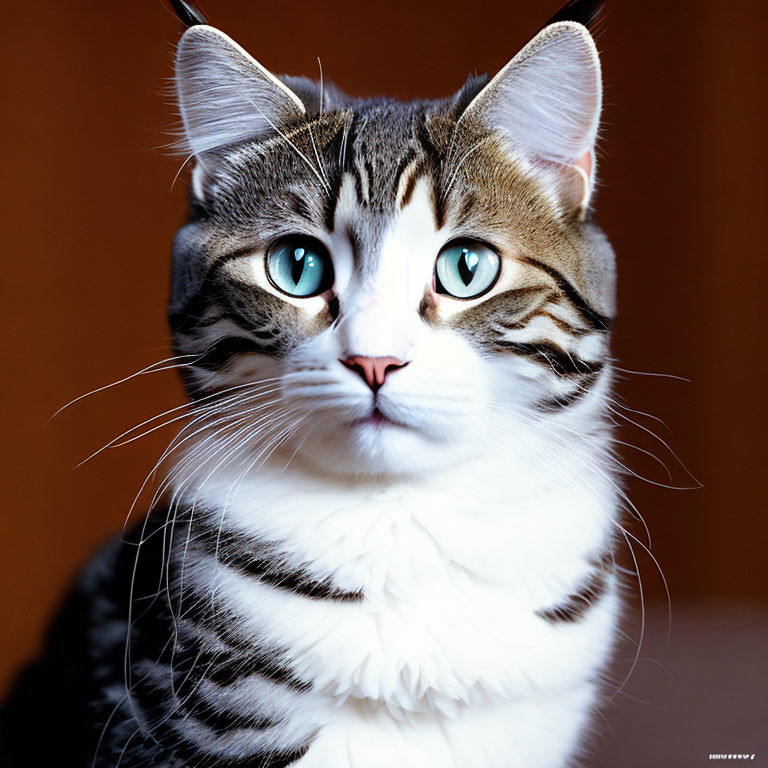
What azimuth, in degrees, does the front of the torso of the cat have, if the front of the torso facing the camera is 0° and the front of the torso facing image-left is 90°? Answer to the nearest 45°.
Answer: approximately 315°
